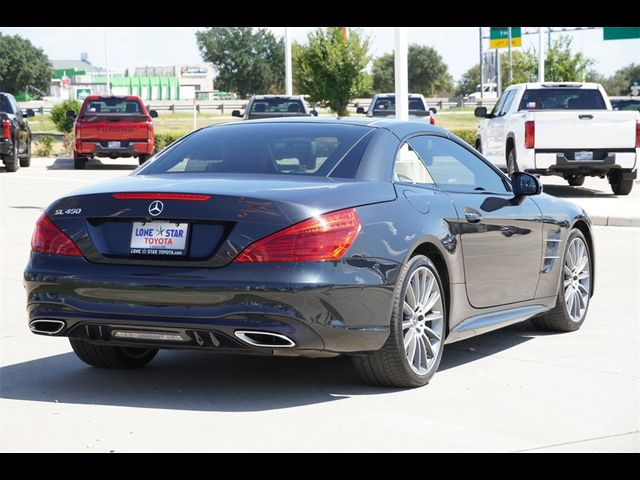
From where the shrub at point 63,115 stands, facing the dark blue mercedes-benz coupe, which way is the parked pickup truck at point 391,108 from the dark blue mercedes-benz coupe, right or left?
left

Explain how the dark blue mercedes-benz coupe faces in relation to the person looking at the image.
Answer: facing away from the viewer and to the right of the viewer

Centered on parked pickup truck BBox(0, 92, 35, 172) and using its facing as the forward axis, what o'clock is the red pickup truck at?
The red pickup truck is roughly at 2 o'clock from the parked pickup truck.

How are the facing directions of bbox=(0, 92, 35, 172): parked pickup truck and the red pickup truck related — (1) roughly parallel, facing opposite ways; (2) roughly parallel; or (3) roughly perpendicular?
roughly parallel

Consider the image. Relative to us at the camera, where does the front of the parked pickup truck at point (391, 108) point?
facing away from the viewer

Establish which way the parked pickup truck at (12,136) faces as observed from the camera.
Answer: facing away from the viewer

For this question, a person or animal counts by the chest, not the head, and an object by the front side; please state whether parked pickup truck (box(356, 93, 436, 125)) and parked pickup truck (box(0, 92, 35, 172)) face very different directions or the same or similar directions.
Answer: same or similar directions

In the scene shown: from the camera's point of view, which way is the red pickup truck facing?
away from the camera

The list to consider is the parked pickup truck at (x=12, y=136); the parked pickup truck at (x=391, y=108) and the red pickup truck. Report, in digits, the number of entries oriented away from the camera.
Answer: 3

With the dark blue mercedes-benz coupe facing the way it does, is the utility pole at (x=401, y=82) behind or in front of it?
in front

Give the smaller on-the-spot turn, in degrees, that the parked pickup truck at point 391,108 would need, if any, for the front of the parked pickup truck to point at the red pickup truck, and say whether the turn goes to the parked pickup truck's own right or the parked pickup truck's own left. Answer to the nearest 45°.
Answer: approximately 135° to the parked pickup truck's own left

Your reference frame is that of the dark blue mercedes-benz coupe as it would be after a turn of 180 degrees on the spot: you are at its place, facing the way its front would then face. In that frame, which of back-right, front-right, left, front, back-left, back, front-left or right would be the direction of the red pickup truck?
back-right

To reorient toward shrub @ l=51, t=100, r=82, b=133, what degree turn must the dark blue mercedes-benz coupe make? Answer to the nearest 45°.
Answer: approximately 45° to its left
